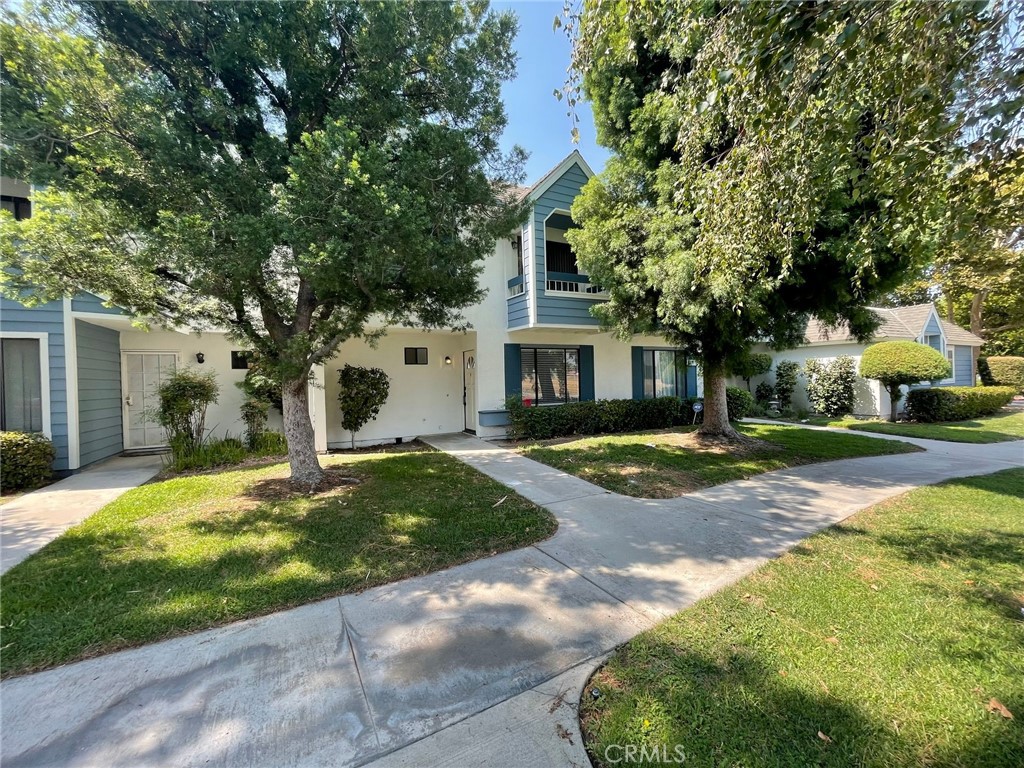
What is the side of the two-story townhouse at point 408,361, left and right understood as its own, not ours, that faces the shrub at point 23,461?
right

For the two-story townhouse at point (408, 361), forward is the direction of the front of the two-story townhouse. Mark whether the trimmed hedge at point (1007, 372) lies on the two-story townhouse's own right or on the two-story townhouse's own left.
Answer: on the two-story townhouse's own left

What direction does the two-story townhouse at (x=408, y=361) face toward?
toward the camera

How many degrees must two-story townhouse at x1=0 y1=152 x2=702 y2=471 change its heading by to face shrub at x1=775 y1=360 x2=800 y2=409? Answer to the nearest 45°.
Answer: approximately 90° to its left

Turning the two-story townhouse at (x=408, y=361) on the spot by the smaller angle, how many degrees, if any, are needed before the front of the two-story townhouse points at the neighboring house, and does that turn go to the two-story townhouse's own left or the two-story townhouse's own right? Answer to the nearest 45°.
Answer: approximately 90° to the two-story townhouse's own left

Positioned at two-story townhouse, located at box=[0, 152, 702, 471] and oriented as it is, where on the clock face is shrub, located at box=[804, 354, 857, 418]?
The shrub is roughly at 9 o'clock from the two-story townhouse.

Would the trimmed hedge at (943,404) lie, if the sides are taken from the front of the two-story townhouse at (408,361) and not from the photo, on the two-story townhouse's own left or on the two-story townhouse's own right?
on the two-story townhouse's own left

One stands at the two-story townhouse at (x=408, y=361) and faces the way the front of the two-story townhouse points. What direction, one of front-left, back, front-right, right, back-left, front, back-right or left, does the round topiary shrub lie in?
left

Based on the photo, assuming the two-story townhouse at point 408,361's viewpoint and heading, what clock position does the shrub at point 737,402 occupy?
The shrub is roughly at 9 o'clock from the two-story townhouse.
